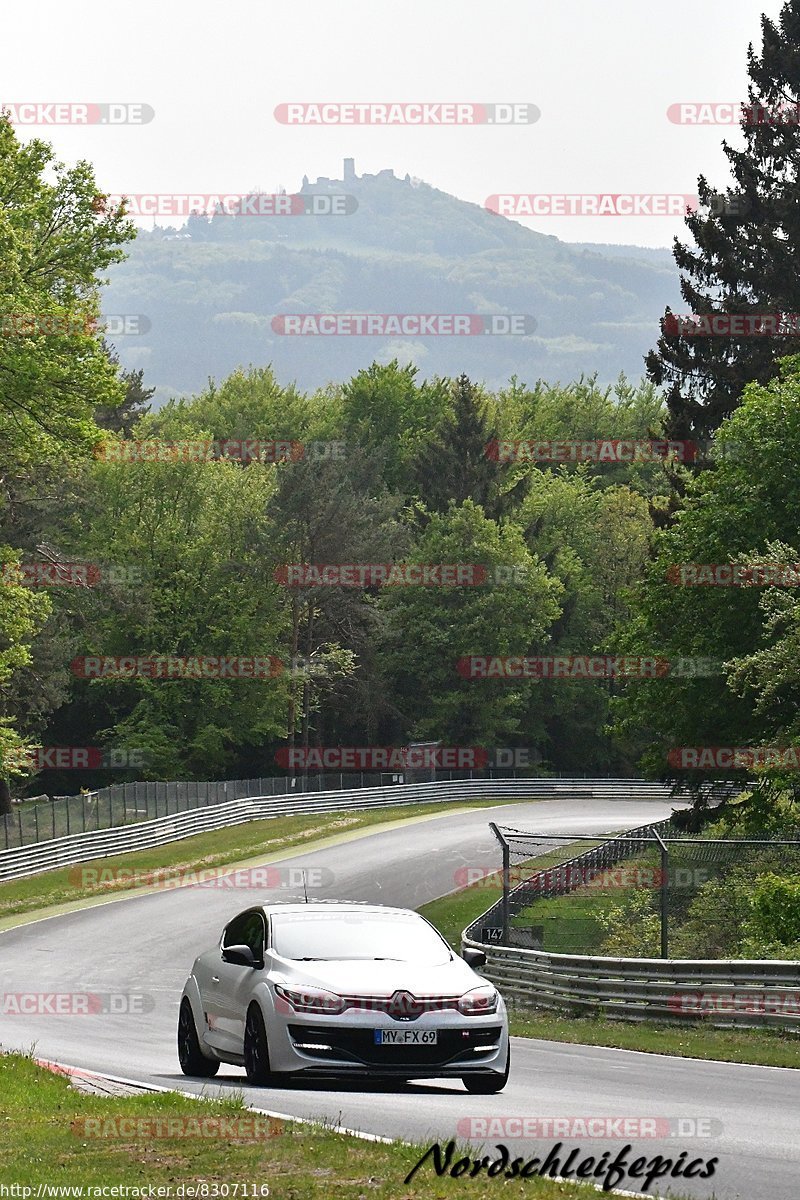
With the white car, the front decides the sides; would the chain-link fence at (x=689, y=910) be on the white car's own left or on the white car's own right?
on the white car's own left

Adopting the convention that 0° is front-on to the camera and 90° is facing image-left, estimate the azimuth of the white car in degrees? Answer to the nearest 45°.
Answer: approximately 315°

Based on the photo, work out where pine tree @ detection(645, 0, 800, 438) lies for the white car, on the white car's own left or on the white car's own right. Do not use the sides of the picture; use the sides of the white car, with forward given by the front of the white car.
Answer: on the white car's own left

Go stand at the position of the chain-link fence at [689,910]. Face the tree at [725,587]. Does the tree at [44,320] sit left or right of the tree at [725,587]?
left

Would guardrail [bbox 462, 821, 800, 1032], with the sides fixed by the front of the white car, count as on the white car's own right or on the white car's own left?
on the white car's own left

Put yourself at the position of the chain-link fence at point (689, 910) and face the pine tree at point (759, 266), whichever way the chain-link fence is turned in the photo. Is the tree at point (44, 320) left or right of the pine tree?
left

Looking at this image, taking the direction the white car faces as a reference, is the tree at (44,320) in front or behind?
behind

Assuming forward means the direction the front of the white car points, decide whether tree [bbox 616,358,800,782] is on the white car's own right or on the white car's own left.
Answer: on the white car's own left
